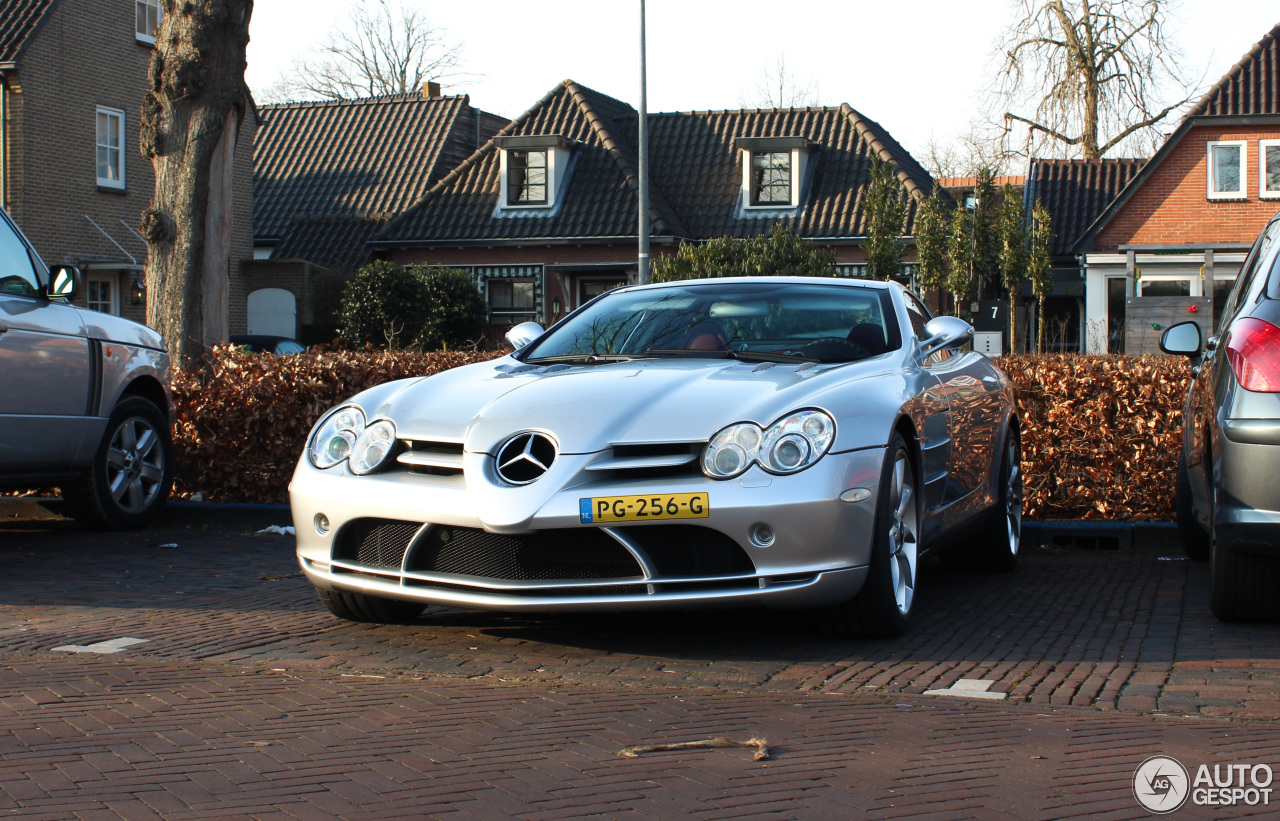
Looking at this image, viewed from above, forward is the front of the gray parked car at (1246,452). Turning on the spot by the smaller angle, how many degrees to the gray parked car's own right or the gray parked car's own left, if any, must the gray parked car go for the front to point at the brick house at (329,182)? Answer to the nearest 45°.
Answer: approximately 45° to the gray parked car's own left

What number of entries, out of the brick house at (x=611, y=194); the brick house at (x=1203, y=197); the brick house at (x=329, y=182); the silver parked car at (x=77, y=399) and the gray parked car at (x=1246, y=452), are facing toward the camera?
3

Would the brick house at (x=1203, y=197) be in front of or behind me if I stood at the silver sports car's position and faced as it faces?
behind

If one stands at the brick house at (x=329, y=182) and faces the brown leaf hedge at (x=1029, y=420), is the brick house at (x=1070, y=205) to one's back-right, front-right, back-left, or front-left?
front-left

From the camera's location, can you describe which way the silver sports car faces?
facing the viewer and to the left of the viewer

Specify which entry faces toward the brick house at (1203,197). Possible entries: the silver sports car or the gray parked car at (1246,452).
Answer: the gray parked car

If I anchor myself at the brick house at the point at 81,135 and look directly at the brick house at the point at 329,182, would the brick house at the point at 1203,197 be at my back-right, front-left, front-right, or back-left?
front-right

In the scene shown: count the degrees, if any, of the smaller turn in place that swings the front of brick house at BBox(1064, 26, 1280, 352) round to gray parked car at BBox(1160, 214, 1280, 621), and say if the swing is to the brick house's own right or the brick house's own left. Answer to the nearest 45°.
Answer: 0° — it already faces it

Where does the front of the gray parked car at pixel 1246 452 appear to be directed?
away from the camera

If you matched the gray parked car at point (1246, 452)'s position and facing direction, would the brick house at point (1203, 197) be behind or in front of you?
in front

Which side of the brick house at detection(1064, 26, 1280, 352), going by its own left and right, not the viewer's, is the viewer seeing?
front

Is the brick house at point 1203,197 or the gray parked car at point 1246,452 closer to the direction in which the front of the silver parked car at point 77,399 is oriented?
the brick house

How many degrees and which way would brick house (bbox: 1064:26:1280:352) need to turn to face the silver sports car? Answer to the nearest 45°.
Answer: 0° — it already faces it

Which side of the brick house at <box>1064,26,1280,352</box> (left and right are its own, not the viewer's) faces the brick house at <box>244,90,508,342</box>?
right

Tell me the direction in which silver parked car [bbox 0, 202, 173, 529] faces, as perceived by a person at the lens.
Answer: facing away from the viewer and to the right of the viewer

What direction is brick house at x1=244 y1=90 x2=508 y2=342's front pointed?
toward the camera
